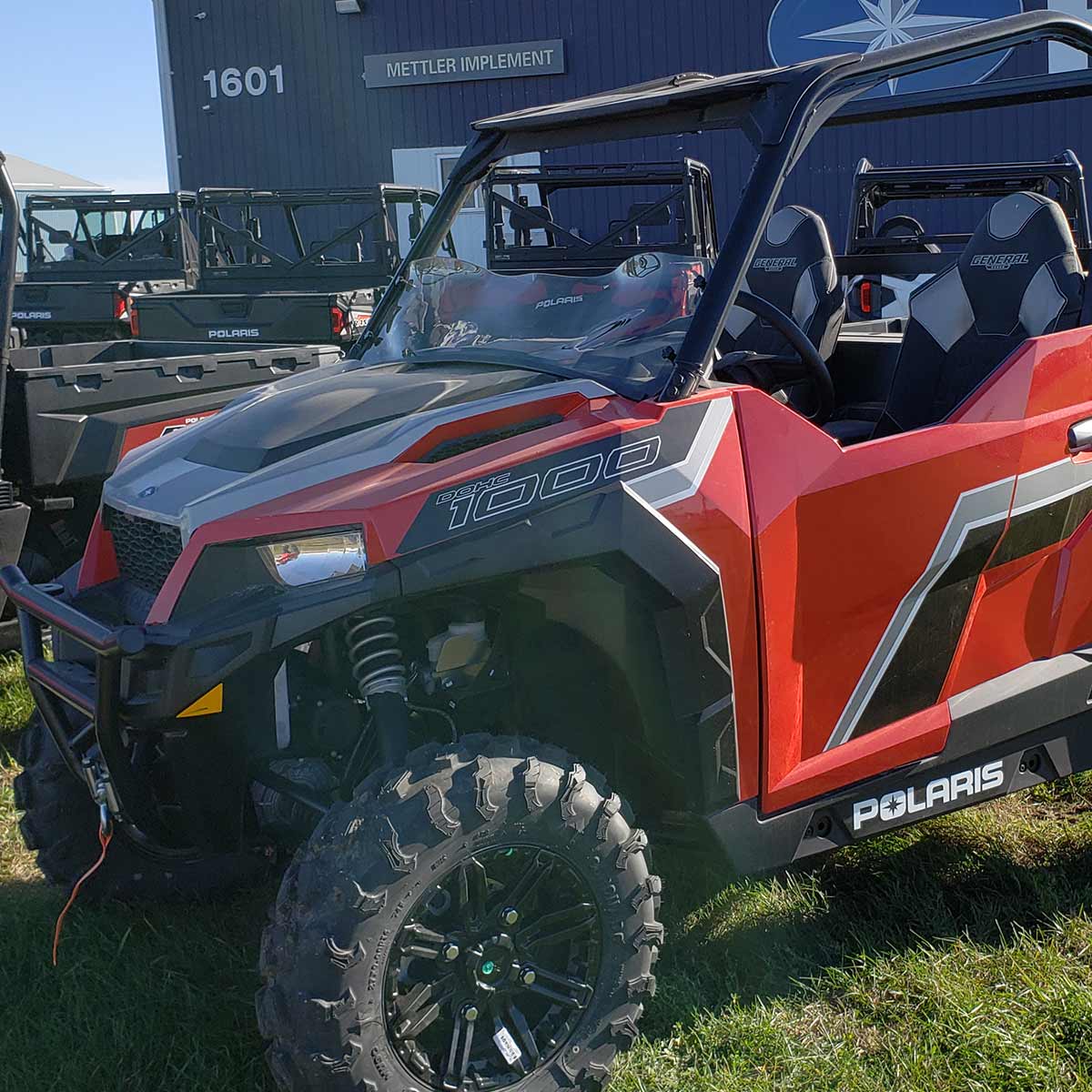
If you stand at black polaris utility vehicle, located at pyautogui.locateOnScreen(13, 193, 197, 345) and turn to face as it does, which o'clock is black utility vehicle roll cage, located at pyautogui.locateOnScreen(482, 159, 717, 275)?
black utility vehicle roll cage, located at pyautogui.locateOnScreen(482, 159, 717, 275) is roughly at 3 o'clock from black polaris utility vehicle, located at pyautogui.locateOnScreen(13, 193, 197, 345).

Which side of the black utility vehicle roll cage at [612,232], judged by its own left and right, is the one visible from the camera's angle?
back

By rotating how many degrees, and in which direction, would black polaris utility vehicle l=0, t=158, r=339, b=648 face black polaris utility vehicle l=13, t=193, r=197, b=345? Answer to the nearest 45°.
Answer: approximately 135° to its right

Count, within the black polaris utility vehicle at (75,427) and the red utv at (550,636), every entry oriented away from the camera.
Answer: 0

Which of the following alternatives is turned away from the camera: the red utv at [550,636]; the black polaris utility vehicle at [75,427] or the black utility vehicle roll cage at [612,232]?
the black utility vehicle roll cage at [612,232]

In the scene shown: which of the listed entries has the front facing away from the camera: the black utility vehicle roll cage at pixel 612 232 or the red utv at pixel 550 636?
the black utility vehicle roll cage

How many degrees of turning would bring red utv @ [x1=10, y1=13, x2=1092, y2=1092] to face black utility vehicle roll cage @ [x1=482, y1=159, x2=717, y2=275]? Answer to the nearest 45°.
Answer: approximately 135° to its right

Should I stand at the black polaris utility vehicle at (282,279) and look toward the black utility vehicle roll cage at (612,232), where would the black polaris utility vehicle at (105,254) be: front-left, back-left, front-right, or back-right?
back-left

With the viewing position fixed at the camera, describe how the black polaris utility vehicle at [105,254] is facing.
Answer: facing away from the viewer and to the right of the viewer

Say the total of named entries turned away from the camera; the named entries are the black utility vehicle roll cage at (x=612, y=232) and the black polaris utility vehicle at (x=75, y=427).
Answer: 1

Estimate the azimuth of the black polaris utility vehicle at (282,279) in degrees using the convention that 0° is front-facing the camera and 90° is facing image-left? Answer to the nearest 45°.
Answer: approximately 225°

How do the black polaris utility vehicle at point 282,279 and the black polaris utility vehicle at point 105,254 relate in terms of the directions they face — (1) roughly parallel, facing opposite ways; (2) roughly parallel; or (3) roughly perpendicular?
roughly parallel

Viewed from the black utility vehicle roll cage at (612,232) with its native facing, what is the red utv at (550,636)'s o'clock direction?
The red utv is roughly at 6 o'clock from the black utility vehicle roll cage.

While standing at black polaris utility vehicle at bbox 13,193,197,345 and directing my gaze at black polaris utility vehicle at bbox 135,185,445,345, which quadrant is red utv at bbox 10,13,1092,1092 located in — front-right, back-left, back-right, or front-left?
front-right

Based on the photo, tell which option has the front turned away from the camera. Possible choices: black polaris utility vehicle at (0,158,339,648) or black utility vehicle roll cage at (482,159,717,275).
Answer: black utility vehicle roll cage at (482,159,717,275)
